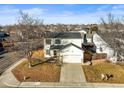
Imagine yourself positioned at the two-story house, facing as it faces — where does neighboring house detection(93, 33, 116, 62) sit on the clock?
The neighboring house is roughly at 9 o'clock from the two-story house.

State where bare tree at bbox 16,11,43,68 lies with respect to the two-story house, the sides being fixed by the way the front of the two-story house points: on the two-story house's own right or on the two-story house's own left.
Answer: on the two-story house's own right

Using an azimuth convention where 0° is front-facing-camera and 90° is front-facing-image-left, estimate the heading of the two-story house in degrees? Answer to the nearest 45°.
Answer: approximately 0°

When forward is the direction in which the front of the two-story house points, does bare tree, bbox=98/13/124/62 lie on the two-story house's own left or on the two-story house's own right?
on the two-story house's own left
